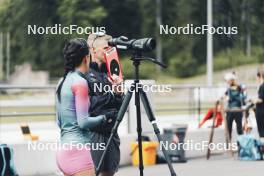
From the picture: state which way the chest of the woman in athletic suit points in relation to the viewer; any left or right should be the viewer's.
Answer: facing away from the viewer and to the right of the viewer

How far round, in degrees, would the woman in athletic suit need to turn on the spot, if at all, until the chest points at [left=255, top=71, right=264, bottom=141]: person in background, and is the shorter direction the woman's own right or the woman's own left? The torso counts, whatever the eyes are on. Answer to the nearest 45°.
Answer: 0° — they already face them

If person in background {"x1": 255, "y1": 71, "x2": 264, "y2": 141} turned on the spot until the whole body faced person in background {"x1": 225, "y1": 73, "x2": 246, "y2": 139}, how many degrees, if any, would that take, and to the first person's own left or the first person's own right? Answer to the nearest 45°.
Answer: approximately 45° to the first person's own right

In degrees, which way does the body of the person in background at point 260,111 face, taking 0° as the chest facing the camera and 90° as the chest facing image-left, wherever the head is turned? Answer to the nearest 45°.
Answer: approximately 90°

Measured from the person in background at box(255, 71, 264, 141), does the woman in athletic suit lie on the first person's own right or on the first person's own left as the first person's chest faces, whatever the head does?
on the first person's own left

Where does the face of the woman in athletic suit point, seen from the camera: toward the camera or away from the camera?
away from the camera

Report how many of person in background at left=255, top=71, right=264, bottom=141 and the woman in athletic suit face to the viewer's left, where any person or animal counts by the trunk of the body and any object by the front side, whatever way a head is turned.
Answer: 1

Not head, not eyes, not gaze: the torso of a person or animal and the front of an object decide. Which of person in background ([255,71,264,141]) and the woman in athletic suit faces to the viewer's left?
the person in background

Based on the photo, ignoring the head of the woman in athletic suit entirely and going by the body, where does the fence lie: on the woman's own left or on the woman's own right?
on the woman's own left
